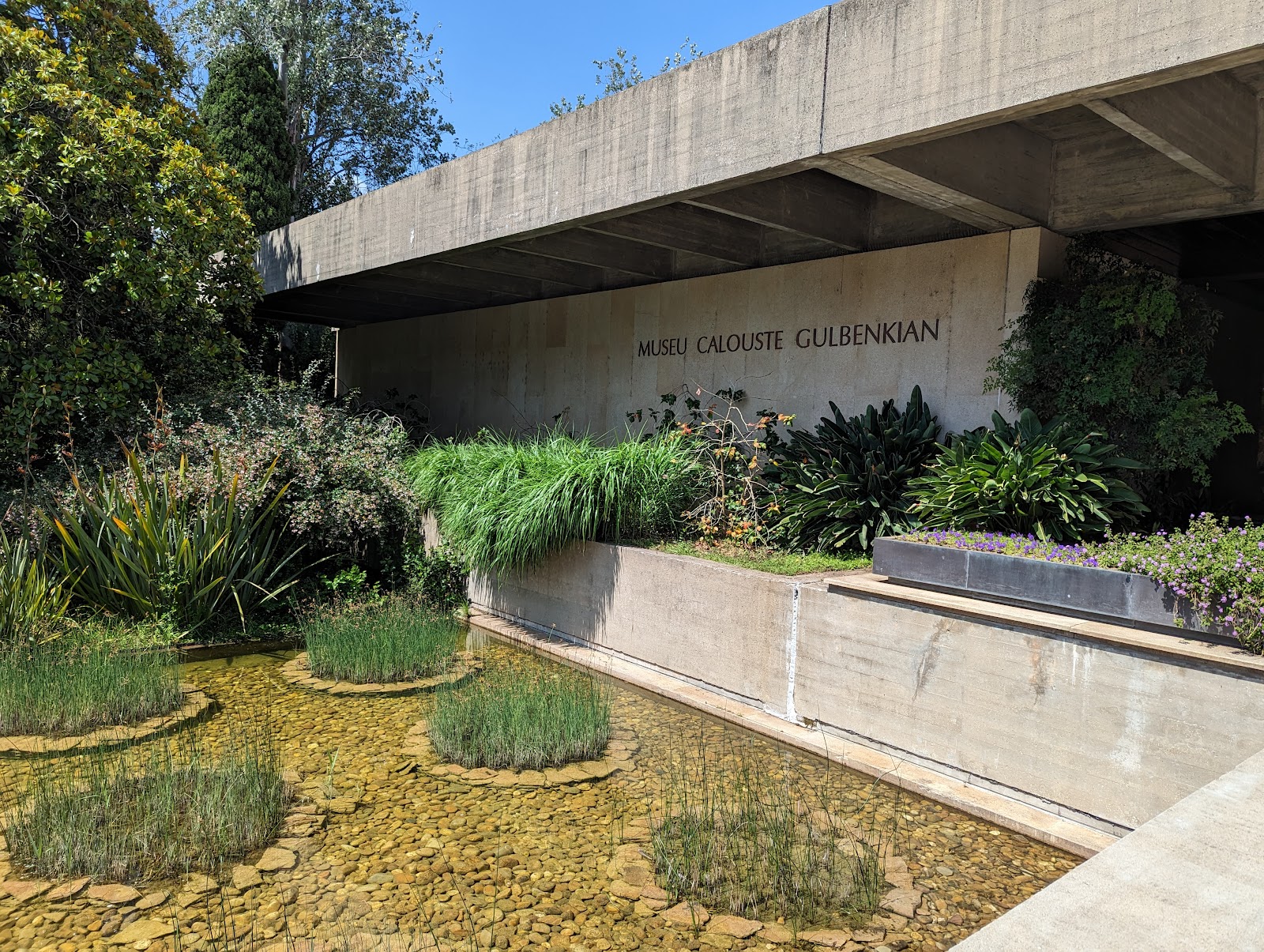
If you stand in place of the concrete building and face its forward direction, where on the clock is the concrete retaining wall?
The concrete retaining wall is roughly at 10 o'clock from the concrete building.

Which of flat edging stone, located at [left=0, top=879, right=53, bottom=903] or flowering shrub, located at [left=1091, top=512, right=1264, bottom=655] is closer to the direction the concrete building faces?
the flat edging stone

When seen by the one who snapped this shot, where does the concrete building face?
facing the viewer and to the left of the viewer

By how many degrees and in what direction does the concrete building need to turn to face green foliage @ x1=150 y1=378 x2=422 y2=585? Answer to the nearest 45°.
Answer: approximately 45° to its right

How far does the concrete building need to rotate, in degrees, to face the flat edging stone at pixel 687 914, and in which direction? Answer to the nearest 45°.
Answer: approximately 45° to its left

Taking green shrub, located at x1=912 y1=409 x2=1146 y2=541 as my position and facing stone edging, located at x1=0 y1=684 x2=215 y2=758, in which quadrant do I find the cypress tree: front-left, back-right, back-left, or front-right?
front-right

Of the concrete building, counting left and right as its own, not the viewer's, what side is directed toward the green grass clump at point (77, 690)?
front
